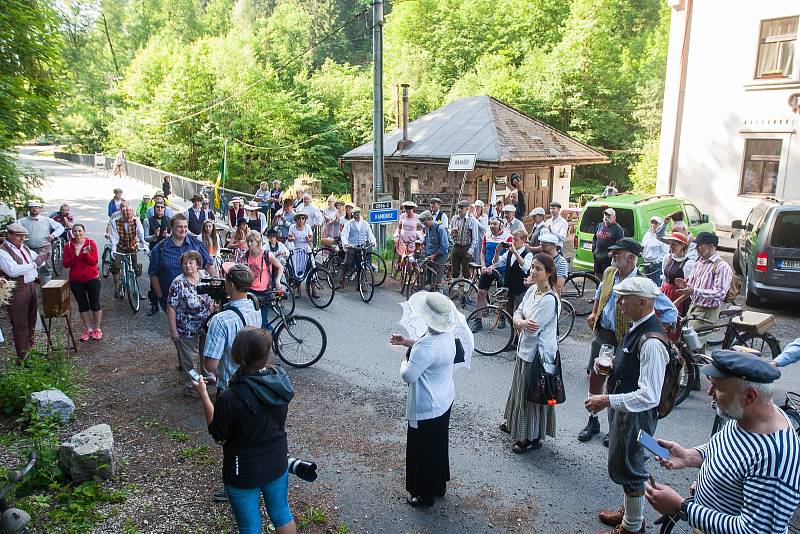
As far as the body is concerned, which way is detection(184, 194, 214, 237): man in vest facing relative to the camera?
toward the camera

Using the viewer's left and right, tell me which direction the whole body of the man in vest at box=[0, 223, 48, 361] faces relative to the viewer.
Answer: facing the viewer and to the right of the viewer

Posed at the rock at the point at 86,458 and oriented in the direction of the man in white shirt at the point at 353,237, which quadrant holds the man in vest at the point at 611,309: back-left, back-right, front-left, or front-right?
front-right

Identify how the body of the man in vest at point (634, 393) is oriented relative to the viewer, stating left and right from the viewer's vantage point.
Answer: facing to the left of the viewer

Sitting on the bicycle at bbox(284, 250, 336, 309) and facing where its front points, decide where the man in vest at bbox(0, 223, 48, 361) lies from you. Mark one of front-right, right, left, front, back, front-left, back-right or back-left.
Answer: right

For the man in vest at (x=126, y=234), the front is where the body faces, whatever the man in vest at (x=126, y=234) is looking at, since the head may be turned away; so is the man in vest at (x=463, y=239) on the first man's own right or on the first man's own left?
on the first man's own left

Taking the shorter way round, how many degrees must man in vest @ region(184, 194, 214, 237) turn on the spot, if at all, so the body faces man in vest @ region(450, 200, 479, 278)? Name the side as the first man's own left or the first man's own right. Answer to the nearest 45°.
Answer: approximately 45° to the first man's own left

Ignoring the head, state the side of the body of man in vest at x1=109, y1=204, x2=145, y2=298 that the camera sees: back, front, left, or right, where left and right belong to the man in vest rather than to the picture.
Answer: front

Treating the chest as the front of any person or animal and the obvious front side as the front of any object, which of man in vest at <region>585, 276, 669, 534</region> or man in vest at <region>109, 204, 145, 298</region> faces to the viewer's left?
man in vest at <region>585, 276, 669, 534</region>

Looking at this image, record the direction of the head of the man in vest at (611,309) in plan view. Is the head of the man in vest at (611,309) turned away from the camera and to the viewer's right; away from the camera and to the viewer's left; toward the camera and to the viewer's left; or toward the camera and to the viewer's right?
toward the camera and to the viewer's left

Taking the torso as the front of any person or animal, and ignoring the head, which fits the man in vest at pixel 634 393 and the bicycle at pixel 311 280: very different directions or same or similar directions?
very different directions

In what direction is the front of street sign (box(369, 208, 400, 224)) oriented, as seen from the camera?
facing the viewer

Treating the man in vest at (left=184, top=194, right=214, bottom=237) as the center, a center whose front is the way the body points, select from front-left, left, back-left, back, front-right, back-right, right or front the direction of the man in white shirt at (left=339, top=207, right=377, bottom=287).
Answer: front-left

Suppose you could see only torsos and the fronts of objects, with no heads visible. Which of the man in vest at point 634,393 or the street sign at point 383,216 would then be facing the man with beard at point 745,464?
the street sign

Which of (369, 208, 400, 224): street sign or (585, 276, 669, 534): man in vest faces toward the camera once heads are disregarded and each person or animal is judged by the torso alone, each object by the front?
the street sign

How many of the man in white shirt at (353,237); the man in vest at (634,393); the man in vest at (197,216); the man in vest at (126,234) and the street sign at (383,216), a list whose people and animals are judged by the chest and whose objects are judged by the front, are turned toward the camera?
4

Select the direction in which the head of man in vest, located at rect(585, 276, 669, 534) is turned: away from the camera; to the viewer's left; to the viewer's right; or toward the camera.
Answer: to the viewer's left
